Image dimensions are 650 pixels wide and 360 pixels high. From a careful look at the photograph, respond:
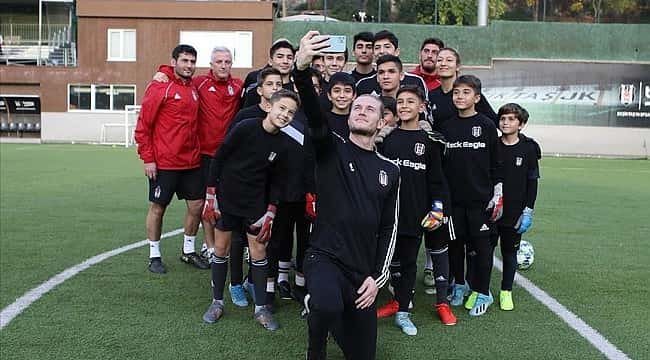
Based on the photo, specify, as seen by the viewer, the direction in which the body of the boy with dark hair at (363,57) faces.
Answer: toward the camera

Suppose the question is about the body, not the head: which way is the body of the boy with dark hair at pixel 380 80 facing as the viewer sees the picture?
toward the camera

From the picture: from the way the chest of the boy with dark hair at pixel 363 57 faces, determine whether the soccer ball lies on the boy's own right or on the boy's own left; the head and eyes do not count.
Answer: on the boy's own left

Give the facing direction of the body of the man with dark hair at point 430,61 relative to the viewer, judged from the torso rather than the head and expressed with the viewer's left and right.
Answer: facing the viewer

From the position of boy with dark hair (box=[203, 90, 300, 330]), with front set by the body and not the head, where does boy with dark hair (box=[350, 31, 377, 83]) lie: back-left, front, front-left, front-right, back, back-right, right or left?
back-left

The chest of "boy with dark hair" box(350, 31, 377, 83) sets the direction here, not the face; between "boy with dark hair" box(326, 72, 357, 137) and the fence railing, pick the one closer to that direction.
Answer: the boy with dark hair

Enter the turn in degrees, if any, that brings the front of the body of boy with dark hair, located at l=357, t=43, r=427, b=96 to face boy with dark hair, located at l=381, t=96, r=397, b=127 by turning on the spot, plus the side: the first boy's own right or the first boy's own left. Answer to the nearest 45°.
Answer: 0° — they already face them
